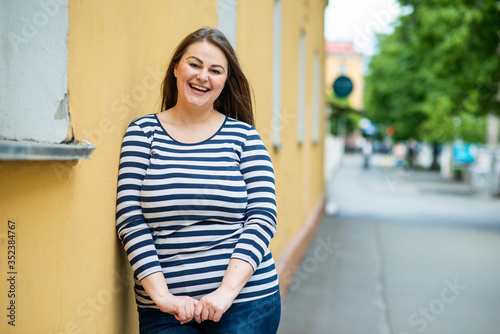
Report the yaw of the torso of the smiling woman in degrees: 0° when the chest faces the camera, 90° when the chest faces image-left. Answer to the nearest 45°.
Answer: approximately 0°

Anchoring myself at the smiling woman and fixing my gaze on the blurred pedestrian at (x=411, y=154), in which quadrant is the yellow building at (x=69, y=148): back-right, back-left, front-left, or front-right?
back-left

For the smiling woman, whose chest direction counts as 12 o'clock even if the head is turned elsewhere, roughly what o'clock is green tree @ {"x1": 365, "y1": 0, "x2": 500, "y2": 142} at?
The green tree is roughly at 7 o'clock from the smiling woman.
